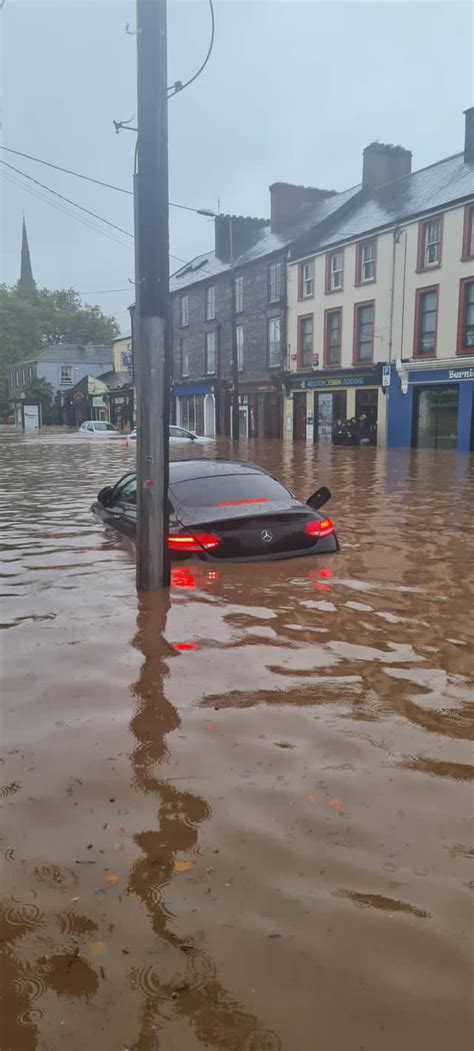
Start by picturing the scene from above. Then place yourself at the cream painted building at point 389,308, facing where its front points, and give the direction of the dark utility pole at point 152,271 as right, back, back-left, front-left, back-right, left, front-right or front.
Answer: front-left

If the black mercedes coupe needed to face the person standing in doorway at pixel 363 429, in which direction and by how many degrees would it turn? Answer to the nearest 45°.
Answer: approximately 45° to its right

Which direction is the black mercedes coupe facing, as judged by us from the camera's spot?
facing away from the viewer and to the left of the viewer

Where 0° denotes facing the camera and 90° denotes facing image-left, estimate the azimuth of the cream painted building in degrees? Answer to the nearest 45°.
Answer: approximately 45°

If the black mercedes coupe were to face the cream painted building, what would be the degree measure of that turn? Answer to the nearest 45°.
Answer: approximately 45° to its right

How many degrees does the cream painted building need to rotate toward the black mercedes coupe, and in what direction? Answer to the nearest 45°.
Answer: approximately 45° to its left

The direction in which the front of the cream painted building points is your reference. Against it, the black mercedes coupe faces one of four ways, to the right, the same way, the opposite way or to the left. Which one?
to the right
